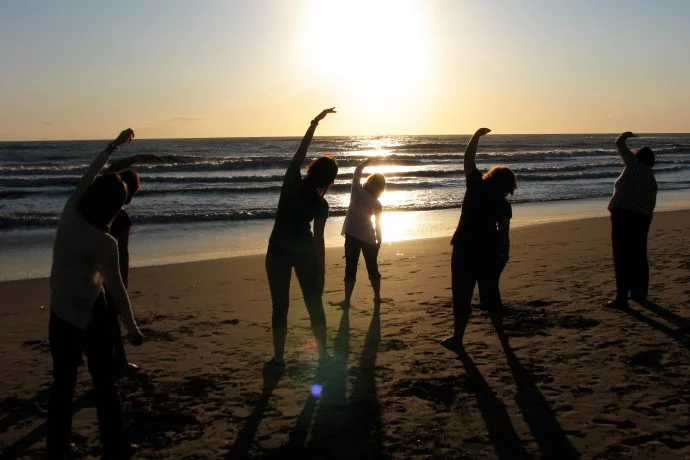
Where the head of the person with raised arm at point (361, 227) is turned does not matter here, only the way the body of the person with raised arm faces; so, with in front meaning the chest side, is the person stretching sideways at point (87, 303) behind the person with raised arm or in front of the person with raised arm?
behind

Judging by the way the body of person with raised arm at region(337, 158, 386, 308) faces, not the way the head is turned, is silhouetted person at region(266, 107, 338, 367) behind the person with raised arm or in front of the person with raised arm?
behind

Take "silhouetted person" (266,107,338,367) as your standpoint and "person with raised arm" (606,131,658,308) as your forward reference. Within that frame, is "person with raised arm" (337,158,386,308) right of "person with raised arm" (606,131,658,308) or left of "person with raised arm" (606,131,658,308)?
left

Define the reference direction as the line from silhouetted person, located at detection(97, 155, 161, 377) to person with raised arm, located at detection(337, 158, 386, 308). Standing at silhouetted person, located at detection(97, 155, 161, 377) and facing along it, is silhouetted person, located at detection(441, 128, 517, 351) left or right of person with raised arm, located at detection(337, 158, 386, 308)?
right

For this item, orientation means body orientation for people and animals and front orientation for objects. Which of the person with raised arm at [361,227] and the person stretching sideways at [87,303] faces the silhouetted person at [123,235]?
the person stretching sideways

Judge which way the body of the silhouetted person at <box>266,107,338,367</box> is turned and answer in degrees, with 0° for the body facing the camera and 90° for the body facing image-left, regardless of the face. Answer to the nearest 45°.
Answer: approximately 180°

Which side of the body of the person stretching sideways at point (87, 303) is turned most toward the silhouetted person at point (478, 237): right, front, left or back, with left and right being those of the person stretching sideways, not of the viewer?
right

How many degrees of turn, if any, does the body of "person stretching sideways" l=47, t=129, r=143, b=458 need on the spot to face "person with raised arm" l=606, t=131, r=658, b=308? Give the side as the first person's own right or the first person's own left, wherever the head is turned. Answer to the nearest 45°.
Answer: approximately 90° to the first person's own right

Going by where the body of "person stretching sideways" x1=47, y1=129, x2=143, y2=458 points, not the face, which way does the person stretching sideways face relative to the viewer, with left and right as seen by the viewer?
facing away from the viewer
